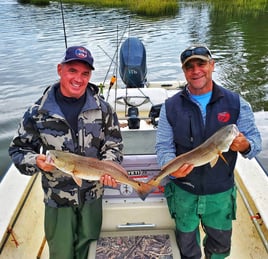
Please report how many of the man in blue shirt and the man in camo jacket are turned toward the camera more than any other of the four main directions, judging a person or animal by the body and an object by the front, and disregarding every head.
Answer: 2

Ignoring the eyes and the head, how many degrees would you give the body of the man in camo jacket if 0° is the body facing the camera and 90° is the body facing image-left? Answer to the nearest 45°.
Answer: approximately 0°

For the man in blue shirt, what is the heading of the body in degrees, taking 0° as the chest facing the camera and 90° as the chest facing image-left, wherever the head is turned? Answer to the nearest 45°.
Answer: approximately 0°

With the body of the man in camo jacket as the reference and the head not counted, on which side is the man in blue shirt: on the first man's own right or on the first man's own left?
on the first man's own left

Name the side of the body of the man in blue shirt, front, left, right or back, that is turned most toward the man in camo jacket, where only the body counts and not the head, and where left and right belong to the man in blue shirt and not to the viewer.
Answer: right
